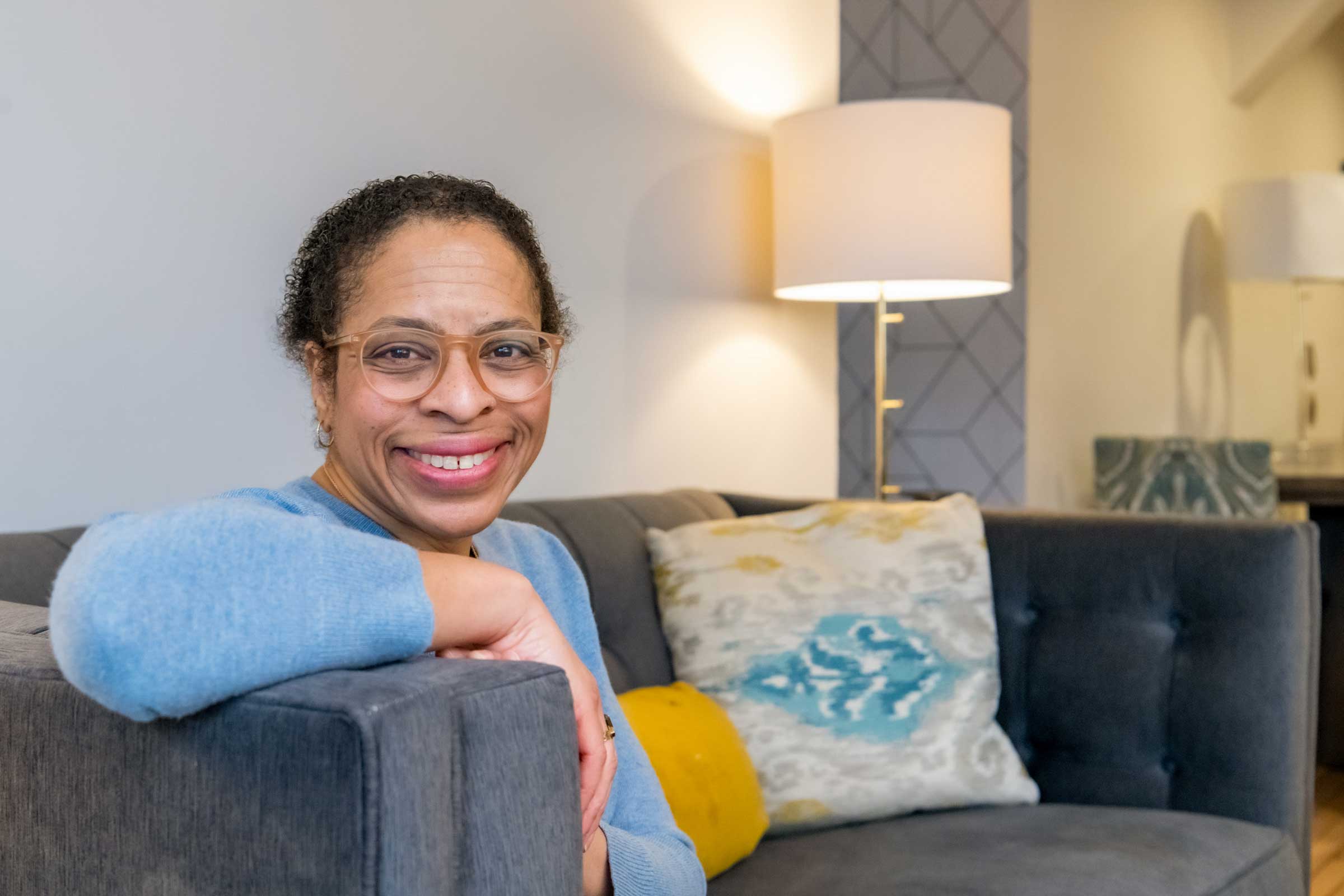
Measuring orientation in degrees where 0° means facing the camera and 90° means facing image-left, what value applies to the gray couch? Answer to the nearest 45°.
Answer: approximately 315°

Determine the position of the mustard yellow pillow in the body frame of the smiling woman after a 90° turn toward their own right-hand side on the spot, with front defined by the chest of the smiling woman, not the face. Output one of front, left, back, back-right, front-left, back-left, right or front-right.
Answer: back

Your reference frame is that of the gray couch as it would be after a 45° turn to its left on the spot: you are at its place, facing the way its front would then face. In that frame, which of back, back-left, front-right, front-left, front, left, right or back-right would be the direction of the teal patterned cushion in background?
front-left

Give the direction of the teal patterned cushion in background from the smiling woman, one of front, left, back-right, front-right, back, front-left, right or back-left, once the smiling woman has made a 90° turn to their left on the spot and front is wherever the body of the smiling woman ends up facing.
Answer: front

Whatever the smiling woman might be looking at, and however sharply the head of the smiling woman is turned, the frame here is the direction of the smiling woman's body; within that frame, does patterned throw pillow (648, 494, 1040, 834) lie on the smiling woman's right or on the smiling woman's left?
on the smiling woman's left
